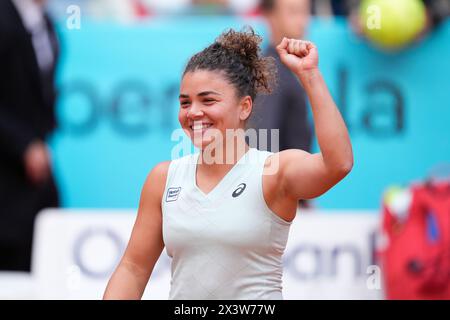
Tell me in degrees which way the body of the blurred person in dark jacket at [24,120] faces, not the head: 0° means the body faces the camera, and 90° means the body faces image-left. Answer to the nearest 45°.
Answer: approximately 315°

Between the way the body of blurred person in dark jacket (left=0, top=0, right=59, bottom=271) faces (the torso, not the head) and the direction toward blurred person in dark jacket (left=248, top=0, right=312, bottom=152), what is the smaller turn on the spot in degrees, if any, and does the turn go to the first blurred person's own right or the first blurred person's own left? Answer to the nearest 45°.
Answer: approximately 45° to the first blurred person's own left

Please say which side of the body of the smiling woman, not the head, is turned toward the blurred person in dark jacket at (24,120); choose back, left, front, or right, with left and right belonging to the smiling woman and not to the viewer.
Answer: back

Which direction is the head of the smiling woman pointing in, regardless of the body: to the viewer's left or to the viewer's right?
to the viewer's left
